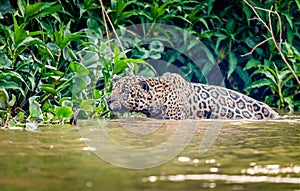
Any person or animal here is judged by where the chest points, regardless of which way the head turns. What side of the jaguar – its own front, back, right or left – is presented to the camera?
left
